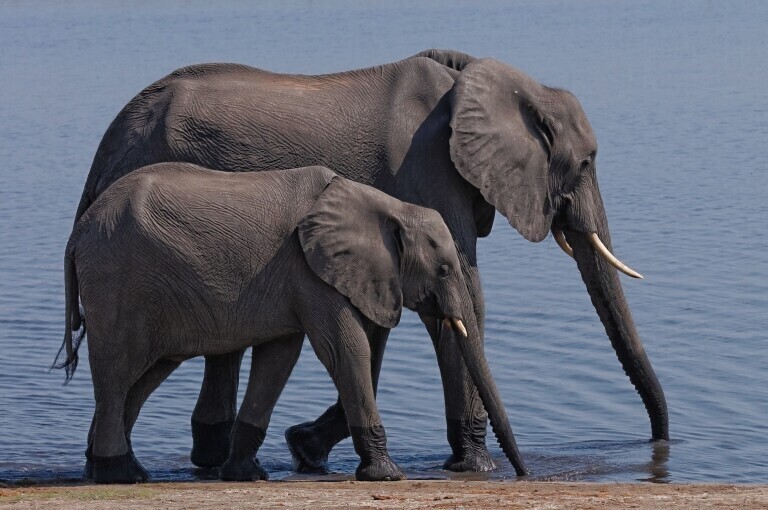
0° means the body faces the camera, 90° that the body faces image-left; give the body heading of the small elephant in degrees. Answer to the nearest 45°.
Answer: approximately 270°

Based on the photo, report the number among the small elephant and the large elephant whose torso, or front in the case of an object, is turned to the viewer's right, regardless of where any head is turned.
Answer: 2

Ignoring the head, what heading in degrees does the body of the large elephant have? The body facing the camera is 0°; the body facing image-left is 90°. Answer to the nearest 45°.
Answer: approximately 270°

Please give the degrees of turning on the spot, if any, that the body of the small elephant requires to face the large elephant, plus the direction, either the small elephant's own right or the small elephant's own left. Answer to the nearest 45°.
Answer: approximately 45° to the small elephant's own left

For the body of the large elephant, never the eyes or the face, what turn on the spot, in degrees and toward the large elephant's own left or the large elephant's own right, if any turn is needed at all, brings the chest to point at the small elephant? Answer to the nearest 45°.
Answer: approximately 135° to the large elephant's own right

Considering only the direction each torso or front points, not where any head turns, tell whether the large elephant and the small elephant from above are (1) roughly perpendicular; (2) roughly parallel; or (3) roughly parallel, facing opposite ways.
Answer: roughly parallel
